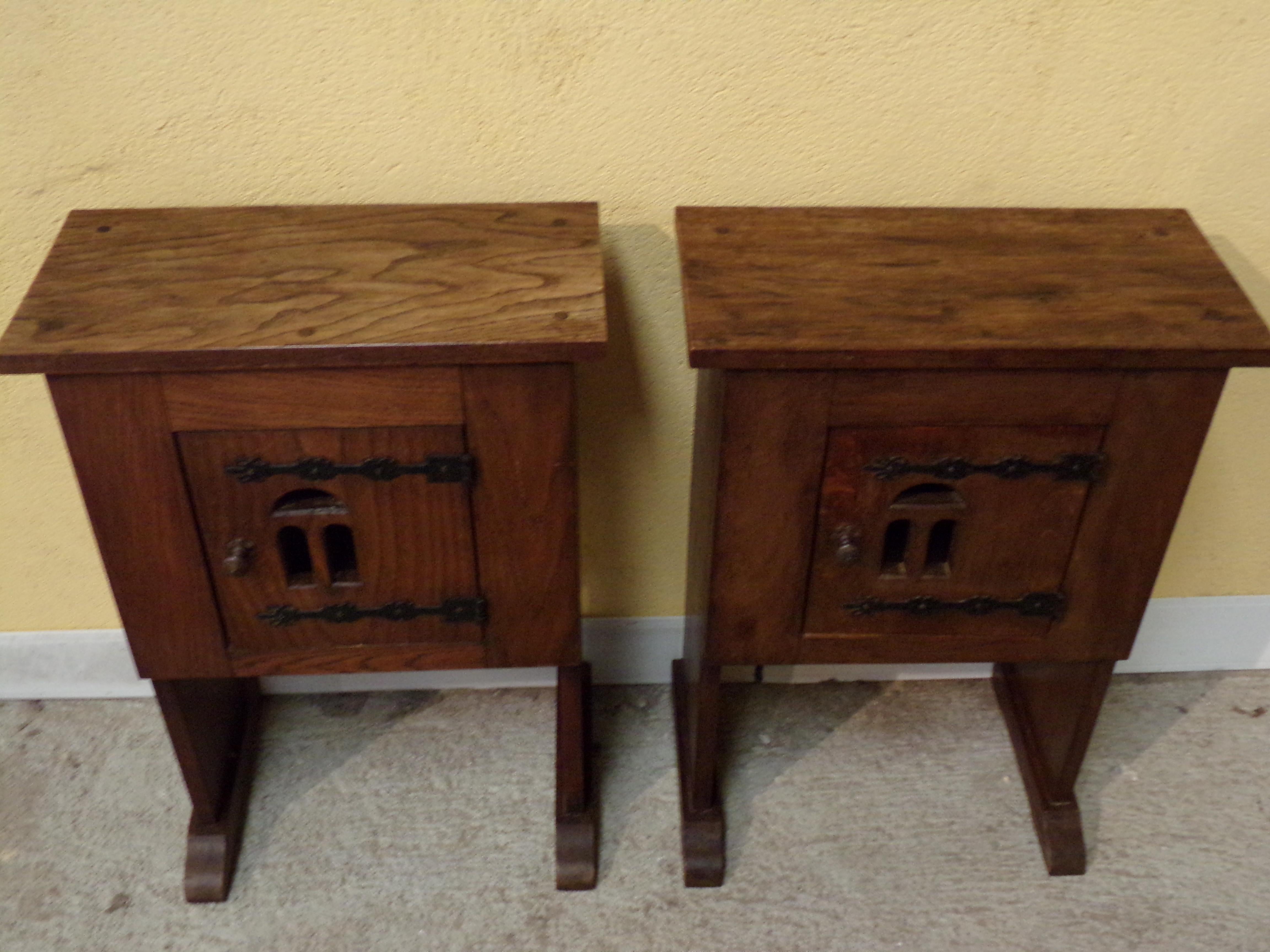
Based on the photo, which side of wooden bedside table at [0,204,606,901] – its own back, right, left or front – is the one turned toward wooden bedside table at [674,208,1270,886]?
left

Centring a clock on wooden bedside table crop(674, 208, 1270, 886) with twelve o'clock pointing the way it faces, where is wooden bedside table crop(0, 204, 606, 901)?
wooden bedside table crop(0, 204, 606, 901) is roughly at 2 o'clock from wooden bedside table crop(674, 208, 1270, 886).

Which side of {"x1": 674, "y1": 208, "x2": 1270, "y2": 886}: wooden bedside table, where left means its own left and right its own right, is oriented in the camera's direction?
front

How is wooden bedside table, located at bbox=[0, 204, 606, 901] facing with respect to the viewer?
toward the camera

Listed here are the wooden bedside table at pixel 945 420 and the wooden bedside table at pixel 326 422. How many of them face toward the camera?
2
